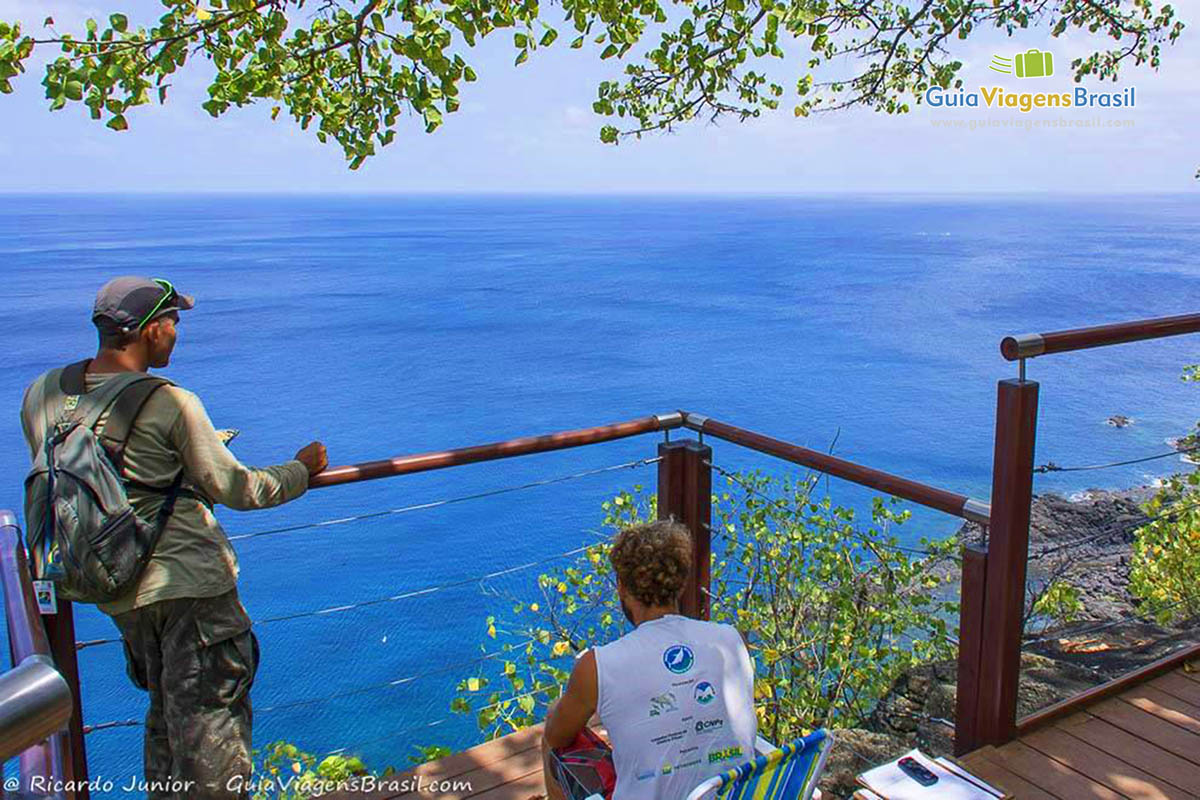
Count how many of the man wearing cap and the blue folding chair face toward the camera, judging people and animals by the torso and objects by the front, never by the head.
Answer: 0

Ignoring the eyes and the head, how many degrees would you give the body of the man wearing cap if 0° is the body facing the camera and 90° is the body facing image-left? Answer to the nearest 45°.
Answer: approximately 225°

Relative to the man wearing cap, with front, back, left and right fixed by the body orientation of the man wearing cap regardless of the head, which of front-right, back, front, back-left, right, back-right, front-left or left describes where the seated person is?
right

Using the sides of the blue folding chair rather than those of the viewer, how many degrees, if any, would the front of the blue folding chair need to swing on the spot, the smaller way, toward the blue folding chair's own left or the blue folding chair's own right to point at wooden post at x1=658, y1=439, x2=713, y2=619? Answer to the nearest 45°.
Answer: approximately 45° to the blue folding chair's own right

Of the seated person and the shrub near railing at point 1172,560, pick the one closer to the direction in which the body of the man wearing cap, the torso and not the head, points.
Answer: the shrub near railing

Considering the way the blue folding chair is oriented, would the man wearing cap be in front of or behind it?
in front

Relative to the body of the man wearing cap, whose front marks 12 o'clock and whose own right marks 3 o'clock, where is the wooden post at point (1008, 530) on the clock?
The wooden post is roughly at 2 o'clock from the man wearing cap.

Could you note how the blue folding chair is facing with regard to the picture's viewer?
facing away from the viewer and to the left of the viewer

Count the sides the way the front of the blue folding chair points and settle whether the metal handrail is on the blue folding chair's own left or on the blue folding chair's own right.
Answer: on the blue folding chair's own left

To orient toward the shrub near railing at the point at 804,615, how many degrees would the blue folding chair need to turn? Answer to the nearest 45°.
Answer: approximately 45° to its right
